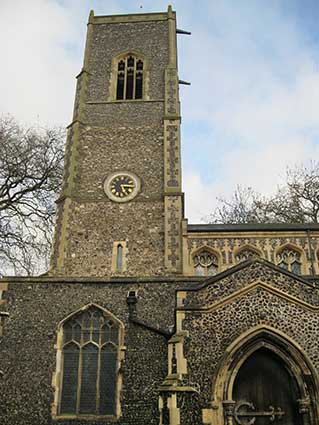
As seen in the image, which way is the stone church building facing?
toward the camera
